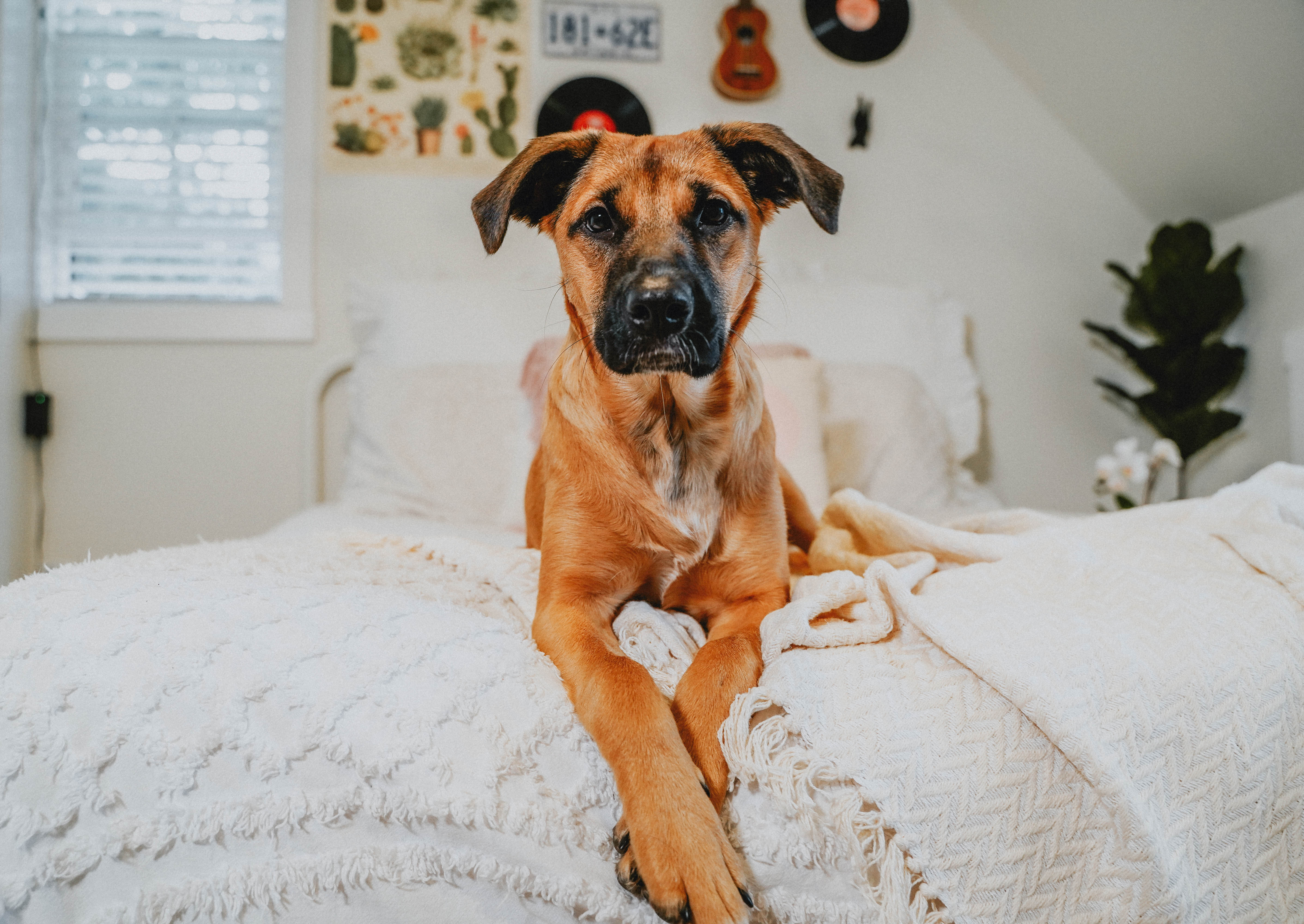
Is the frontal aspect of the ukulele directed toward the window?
no

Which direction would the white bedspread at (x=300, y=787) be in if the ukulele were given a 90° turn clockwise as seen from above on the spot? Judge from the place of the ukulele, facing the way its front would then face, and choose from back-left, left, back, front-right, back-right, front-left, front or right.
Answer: left

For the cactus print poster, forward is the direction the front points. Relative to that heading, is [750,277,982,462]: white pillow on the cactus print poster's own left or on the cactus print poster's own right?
on the cactus print poster's own left

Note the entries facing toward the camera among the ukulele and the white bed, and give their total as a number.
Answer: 2

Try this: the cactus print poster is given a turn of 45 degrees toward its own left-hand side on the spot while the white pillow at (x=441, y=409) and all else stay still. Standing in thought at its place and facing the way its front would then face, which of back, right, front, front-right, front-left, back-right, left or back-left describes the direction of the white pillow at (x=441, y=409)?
front-right

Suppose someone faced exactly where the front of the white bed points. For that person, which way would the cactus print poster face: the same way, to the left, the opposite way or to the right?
the same way

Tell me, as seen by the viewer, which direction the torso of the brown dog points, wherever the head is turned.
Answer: toward the camera

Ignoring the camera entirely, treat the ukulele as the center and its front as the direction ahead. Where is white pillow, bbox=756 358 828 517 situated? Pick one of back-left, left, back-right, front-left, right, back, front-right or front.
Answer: front

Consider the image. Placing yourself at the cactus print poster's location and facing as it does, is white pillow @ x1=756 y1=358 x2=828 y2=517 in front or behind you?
in front

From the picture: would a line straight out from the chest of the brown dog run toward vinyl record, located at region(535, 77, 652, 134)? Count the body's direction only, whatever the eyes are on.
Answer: no

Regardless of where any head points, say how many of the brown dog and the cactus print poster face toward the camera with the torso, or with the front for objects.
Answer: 2

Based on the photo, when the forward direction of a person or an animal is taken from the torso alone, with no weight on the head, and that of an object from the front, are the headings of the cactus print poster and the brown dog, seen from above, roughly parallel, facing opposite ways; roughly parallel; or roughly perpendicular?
roughly parallel

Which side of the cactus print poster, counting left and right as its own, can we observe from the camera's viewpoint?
front
